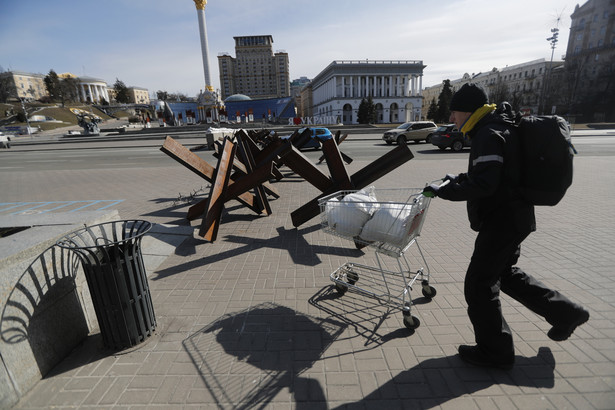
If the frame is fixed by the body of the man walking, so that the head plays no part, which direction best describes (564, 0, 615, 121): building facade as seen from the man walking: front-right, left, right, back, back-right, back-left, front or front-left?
right

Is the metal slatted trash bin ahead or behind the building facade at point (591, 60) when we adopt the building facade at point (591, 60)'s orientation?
ahead

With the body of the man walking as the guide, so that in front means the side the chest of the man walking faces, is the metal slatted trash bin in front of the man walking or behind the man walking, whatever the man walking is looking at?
in front

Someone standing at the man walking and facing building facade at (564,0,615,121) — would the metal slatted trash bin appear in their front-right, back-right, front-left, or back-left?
back-left

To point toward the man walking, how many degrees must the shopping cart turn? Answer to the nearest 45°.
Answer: approximately 180°

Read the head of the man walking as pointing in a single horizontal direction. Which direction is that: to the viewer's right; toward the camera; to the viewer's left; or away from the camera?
to the viewer's left

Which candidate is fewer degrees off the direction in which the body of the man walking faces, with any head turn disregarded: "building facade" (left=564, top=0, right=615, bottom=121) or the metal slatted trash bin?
the metal slatted trash bin

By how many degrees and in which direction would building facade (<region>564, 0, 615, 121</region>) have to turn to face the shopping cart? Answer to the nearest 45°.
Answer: approximately 45° to its left

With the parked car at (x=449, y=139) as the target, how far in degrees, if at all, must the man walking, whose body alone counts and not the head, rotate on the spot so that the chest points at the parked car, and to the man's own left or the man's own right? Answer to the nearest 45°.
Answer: approximately 90° to the man's own right

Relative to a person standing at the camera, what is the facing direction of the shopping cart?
facing away from the viewer and to the left of the viewer

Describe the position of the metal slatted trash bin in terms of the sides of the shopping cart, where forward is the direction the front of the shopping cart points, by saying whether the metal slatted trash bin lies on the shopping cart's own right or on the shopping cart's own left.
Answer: on the shopping cart's own left

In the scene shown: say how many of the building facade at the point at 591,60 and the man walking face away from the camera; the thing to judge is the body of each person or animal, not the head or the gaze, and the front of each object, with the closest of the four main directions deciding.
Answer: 0

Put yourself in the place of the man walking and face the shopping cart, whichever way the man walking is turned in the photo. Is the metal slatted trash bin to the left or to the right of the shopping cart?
left

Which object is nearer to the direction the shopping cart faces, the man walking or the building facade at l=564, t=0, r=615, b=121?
the building facade

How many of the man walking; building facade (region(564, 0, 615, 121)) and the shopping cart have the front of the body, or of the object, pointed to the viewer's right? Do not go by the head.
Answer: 0

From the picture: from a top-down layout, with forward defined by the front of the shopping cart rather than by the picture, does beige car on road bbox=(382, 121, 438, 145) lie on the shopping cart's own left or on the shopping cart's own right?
on the shopping cart's own right

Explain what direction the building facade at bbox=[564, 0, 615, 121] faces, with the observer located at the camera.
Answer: facing the viewer and to the left of the viewer

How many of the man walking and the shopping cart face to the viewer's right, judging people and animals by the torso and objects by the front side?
0

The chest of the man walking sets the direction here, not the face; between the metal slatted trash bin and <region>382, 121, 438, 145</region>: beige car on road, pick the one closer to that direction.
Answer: the metal slatted trash bin

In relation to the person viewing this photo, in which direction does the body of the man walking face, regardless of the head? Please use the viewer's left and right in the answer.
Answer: facing to the left of the viewer
